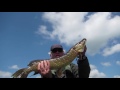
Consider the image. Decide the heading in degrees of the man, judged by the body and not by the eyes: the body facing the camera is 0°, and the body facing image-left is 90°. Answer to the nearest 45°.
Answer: approximately 0°
